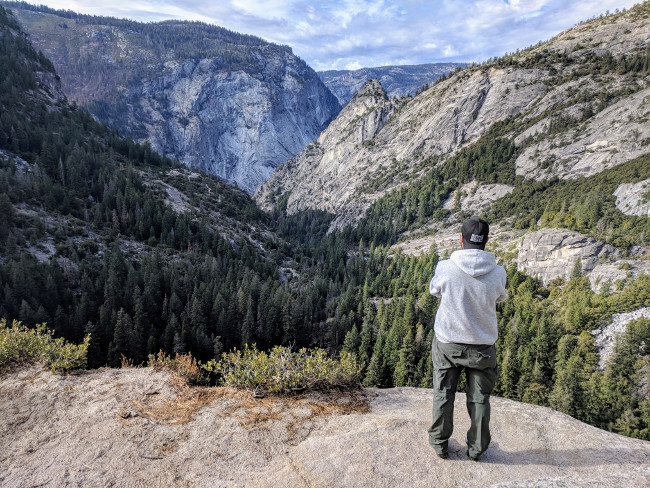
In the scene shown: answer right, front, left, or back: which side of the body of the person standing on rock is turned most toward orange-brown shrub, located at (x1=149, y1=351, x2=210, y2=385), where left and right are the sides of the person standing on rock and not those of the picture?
left

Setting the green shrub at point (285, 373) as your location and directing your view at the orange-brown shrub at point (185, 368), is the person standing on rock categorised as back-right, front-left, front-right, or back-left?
back-left

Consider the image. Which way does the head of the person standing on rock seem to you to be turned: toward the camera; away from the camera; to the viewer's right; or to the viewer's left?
away from the camera

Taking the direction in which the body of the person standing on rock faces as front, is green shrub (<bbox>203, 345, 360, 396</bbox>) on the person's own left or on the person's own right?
on the person's own left

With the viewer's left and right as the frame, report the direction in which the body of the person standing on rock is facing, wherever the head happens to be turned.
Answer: facing away from the viewer

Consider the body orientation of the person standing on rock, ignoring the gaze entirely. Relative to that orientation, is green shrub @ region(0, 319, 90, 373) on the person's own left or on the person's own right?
on the person's own left
